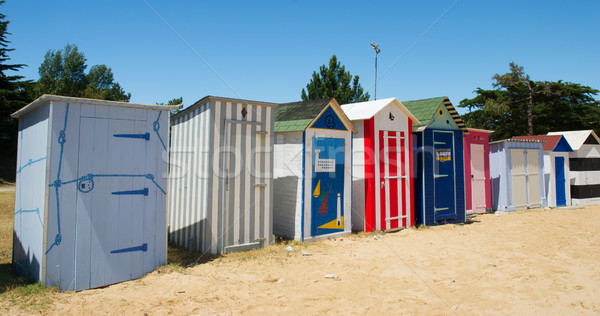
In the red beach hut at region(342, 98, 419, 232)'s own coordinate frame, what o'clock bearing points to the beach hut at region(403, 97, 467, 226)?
The beach hut is roughly at 9 o'clock from the red beach hut.

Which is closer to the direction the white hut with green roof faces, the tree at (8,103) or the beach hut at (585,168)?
the beach hut

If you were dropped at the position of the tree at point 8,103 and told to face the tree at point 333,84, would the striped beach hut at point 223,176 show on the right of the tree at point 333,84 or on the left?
right

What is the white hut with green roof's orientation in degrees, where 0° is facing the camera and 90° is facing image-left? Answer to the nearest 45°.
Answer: approximately 315°

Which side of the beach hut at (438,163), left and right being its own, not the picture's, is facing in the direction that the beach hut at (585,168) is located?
left

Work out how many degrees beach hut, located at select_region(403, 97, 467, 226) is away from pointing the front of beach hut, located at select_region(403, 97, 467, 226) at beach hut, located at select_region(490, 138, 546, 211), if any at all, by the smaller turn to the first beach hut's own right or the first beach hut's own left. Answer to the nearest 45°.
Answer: approximately 90° to the first beach hut's own left

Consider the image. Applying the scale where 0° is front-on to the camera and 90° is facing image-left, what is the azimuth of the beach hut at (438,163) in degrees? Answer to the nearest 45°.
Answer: approximately 315°

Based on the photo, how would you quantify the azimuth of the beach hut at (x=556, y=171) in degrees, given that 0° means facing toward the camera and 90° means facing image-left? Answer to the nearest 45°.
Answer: approximately 315°

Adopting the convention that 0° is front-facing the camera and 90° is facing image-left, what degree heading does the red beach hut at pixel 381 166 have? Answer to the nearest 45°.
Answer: approximately 315°

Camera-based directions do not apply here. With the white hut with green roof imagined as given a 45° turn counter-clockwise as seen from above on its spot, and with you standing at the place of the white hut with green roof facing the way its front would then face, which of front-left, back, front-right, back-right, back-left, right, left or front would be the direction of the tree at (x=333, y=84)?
left

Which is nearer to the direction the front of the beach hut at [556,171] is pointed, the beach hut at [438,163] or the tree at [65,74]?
the beach hut

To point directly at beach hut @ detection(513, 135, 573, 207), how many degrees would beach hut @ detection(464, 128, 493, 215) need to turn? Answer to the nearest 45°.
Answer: approximately 90° to its left

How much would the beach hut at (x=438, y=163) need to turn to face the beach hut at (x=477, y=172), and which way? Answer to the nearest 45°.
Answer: approximately 90° to its left

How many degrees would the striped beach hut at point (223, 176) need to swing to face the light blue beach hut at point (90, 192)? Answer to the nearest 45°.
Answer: approximately 90° to its right

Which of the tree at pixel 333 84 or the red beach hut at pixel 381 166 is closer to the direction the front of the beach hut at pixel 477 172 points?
the red beach hut

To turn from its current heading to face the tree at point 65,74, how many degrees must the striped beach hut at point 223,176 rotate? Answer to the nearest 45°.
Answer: approximately 180°
